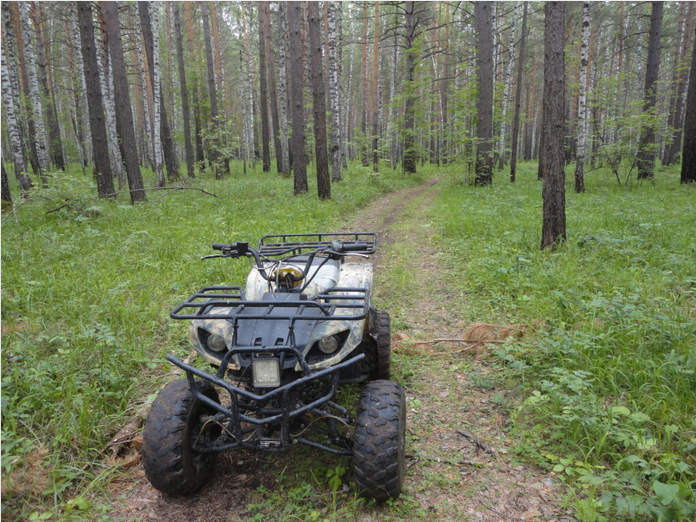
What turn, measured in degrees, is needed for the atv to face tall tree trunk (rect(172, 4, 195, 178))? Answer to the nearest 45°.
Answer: approximately 180°

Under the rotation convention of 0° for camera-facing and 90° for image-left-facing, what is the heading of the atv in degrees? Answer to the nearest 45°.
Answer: approximately 0°

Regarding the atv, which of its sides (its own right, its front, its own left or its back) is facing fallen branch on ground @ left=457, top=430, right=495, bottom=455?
left

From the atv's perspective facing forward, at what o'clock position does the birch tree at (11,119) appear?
The birch tree is roughly at 5 o'clock from the atv.

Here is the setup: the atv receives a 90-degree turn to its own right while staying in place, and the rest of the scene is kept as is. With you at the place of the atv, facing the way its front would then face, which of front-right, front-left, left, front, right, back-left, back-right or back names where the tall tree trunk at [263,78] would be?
right
